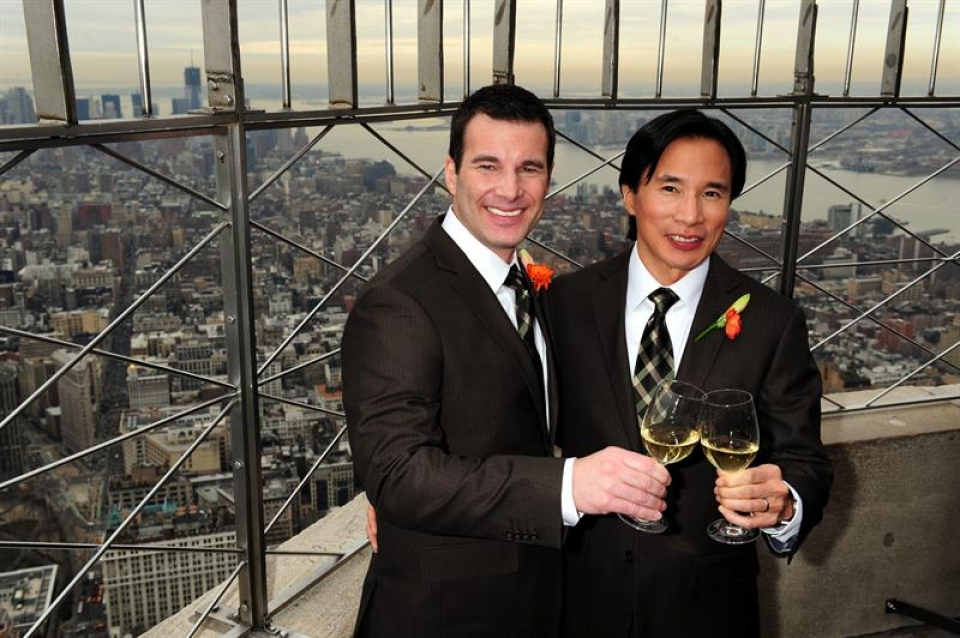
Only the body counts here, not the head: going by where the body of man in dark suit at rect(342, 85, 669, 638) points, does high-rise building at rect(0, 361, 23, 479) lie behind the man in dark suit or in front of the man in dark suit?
behind

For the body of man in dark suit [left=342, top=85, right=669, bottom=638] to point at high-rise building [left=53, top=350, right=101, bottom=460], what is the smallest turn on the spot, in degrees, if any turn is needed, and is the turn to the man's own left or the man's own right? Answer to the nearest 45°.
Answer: approximately 135° to the man's own right

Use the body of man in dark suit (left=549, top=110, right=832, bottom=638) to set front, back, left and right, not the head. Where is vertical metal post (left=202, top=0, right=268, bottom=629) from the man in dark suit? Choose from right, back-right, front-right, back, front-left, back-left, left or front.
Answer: right

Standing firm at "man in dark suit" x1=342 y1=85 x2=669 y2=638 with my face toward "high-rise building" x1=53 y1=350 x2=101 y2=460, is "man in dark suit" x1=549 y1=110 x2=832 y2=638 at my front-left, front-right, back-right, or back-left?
back-right

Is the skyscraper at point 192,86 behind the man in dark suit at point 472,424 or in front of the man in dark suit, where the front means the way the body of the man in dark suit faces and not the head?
behind

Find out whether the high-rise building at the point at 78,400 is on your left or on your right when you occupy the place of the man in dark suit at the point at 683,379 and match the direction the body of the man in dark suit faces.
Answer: on your right

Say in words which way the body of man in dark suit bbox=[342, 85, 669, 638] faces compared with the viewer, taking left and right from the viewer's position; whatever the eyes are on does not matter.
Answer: facing the viewer and to the right of the viewer

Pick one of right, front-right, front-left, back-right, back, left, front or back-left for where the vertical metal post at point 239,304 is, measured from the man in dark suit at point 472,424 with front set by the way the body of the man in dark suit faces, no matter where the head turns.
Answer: back

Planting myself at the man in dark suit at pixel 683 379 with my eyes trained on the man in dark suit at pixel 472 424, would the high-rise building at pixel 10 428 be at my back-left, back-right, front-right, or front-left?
front-right

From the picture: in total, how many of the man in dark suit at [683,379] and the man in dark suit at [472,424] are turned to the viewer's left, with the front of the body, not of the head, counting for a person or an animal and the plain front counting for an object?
0

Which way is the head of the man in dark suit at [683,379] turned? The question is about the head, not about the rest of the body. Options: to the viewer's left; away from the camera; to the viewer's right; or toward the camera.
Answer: toward the camera

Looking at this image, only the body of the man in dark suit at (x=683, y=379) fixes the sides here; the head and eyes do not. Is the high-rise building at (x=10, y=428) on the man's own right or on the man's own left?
on the man's own right

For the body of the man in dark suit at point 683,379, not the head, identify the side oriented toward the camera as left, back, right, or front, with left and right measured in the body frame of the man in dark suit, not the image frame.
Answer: front

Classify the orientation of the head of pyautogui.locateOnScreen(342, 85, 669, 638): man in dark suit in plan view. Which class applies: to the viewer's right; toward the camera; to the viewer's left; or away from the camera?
toward the camera
